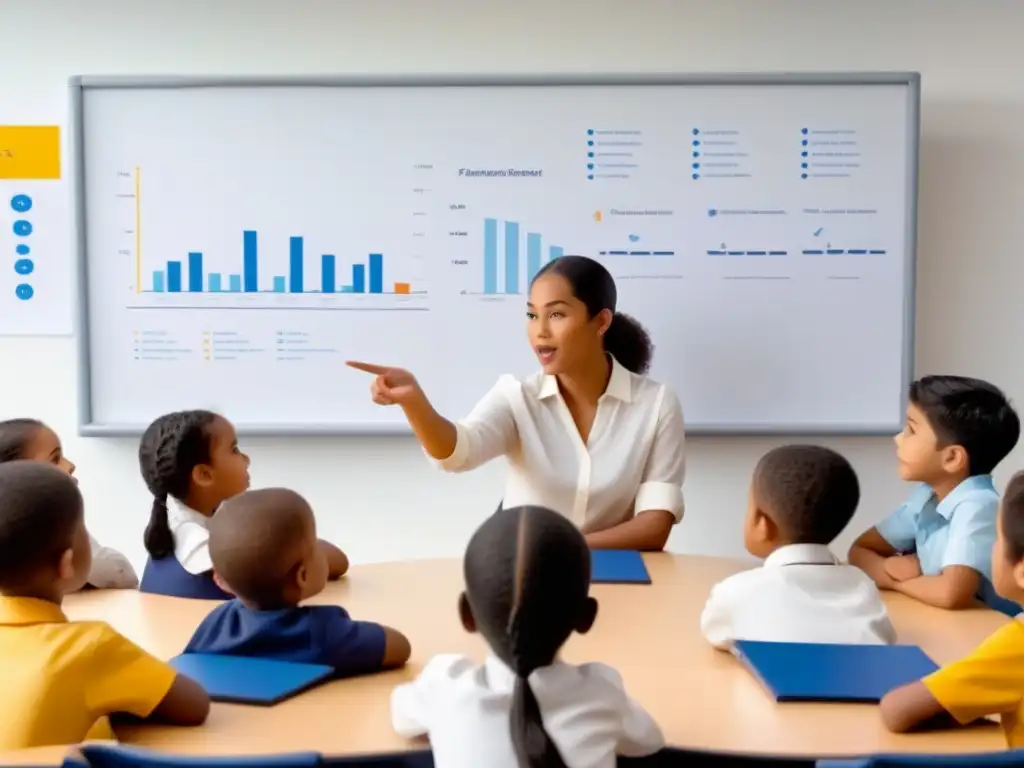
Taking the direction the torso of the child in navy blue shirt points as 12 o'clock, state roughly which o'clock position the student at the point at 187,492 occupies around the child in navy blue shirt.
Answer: The student is roughly at 10 o'clock from the child in navy blue shirt.

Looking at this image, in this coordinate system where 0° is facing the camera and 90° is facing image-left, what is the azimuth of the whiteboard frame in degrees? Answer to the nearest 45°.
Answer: approximately 0°

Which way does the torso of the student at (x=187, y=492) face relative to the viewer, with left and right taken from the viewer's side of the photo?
facing to the right of the viewer

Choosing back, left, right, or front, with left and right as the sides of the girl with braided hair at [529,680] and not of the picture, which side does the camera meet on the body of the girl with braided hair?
back

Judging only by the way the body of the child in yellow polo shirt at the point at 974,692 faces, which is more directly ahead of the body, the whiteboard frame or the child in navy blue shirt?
the whiteboard frame

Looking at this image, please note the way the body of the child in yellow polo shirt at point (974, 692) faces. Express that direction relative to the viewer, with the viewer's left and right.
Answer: facing away from the viewer and to the left of the viewer

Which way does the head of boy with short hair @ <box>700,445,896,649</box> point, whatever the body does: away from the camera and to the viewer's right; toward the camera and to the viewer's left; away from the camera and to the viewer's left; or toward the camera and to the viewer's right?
away from the camera and to the viewer's left
